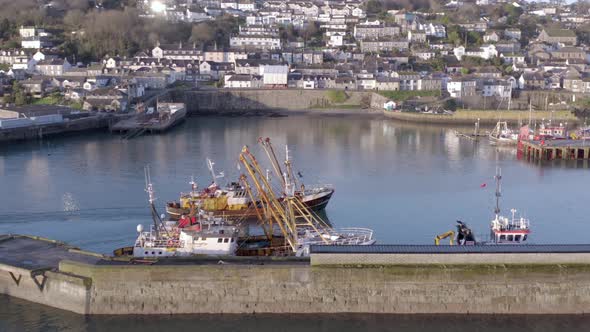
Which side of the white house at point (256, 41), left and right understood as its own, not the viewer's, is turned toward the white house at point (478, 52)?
left

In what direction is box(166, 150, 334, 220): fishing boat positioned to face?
to the viewer's right

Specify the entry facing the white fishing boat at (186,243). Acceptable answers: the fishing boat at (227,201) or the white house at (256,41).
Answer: the white house

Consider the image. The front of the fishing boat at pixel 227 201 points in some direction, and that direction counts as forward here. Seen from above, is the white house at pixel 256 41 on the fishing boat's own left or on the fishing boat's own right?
on the fishing boat's own left

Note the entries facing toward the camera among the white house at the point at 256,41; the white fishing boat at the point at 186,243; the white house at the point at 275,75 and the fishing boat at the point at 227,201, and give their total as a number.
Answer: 2

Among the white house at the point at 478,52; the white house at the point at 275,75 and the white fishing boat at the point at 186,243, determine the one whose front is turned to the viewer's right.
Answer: the white fishing boat

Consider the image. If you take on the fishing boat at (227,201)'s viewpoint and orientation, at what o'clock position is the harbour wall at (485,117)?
The harbour wall is roughly at 10 o'clock from the fishing boat.

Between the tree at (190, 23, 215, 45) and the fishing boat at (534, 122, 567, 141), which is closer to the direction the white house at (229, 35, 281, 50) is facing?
the fishing boat

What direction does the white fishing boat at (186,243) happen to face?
to the viewer's right

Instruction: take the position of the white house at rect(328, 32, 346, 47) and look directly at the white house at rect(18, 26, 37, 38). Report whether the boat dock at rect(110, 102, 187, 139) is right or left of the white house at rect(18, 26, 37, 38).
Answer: left

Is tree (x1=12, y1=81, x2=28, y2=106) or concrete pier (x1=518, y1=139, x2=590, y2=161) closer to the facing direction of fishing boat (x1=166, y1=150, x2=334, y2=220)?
the concrete pier
